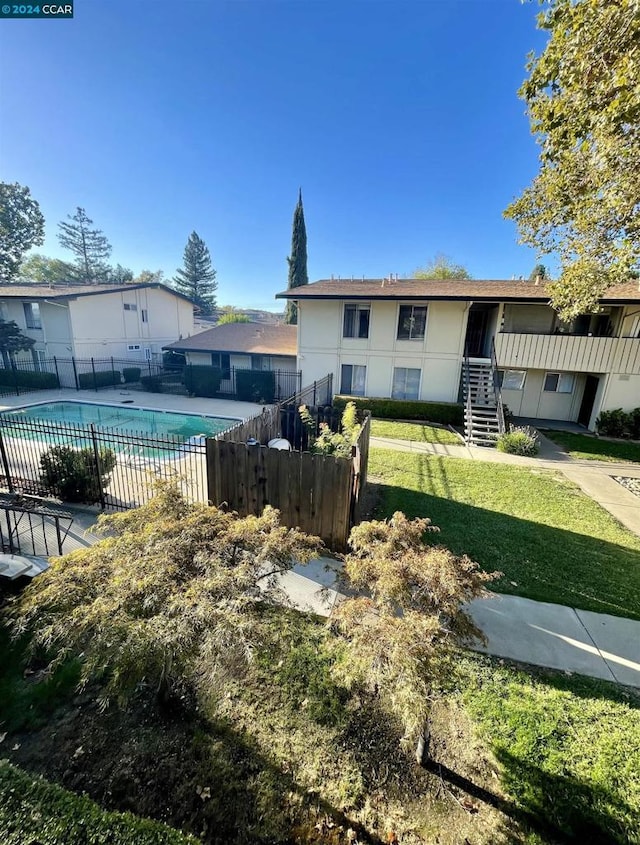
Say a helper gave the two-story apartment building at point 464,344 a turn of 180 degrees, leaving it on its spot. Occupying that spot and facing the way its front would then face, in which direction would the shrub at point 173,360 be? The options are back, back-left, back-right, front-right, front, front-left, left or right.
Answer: left

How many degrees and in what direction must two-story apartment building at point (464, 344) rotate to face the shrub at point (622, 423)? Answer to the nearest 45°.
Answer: approximately 90° to its left

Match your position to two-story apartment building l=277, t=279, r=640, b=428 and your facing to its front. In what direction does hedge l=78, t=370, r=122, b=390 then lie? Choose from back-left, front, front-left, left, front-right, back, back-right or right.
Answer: right

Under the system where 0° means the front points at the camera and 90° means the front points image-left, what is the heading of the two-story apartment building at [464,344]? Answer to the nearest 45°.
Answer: approximately 0°

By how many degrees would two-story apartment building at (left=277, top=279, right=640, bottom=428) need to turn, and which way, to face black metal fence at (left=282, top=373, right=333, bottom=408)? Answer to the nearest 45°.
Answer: approximately 45° to its right

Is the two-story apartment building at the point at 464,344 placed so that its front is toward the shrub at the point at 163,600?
yes

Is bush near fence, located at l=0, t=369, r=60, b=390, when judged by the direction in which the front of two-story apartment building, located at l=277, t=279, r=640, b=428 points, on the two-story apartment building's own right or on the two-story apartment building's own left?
on the two-story apartment building's own right

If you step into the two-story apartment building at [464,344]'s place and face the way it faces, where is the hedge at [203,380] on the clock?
The hedge is roughly at 3 o'clock from the two-story apartment building.

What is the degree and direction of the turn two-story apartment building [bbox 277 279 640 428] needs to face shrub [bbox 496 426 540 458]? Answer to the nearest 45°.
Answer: approximately 45° to its left

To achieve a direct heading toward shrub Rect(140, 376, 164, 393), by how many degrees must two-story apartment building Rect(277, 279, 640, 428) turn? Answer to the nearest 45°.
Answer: approximately 90° to its right

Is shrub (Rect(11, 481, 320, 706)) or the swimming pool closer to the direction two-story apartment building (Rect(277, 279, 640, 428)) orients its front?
the shrub

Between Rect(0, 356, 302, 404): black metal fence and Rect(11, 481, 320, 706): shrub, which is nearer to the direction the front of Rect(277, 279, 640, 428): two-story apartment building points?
the shrub
